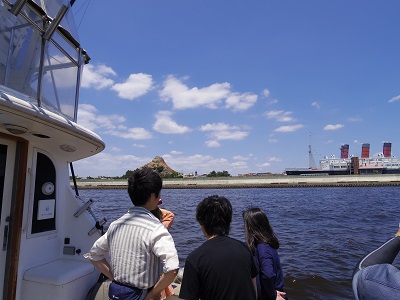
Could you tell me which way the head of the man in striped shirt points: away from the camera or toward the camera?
away from the camera

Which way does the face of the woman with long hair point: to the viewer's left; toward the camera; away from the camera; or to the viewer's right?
away from the camera

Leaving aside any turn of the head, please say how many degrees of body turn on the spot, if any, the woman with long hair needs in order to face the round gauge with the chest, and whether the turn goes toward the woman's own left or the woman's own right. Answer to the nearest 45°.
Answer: approximately 45° to the woman's own left

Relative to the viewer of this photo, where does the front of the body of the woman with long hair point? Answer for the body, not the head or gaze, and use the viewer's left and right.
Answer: facing away from the viewer and to the left of the viewer

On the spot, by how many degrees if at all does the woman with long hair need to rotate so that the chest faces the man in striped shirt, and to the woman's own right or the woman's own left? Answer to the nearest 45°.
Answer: approximately 90° to the woman's own left

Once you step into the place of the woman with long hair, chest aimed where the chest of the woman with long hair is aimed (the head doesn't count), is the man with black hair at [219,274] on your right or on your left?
on your left
